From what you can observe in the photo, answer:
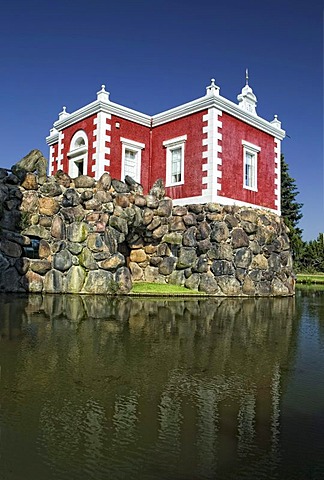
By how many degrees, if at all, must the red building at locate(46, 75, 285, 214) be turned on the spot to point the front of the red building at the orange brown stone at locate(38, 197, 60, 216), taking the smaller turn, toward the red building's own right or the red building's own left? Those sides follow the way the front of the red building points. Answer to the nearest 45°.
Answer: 0° — it already faces it

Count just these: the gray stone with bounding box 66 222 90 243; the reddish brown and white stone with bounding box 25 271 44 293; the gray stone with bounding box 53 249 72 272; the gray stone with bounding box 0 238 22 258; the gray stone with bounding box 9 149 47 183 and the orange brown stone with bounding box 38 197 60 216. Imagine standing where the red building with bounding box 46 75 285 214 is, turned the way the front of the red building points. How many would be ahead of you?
6

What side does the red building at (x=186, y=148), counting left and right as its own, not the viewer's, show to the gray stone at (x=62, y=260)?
front

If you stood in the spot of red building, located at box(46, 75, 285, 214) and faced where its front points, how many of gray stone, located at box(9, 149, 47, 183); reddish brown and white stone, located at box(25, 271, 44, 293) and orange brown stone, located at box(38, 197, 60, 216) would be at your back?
0

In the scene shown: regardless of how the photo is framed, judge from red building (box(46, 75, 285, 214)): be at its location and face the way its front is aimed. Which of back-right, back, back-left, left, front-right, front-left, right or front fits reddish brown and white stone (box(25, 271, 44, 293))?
front

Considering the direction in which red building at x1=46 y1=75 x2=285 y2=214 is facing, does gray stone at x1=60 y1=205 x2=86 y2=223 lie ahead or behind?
ahead

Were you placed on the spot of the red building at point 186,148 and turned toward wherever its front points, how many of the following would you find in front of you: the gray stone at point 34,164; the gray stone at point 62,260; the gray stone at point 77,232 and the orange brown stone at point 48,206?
4

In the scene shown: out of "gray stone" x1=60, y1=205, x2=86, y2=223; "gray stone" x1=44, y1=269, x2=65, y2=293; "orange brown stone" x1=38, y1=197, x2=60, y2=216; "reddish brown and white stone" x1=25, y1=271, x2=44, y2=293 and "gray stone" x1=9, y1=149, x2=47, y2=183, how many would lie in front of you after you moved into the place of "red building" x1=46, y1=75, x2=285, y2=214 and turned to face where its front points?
5

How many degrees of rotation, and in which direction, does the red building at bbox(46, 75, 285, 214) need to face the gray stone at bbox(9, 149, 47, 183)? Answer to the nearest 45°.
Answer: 0° — it already faces it

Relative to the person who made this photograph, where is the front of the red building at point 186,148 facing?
facing the viewer and to the left of the viewer
